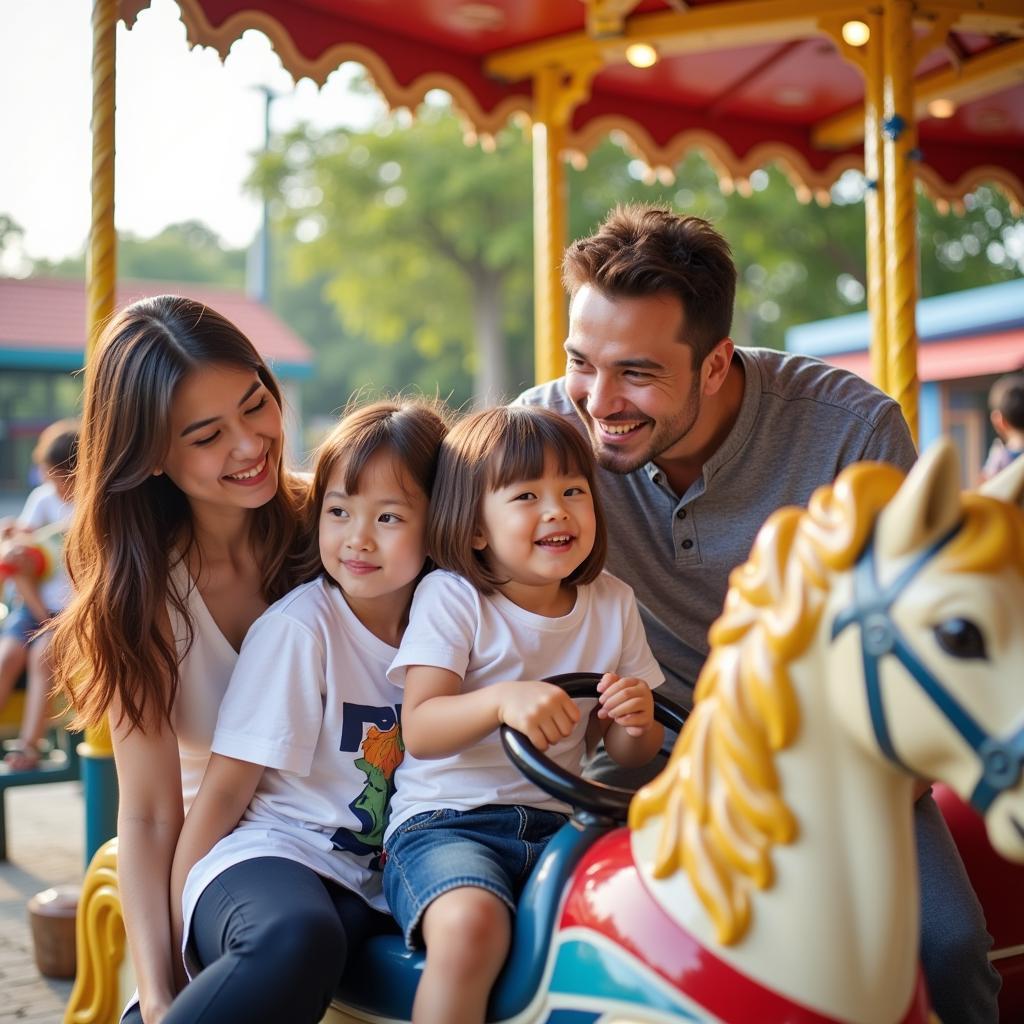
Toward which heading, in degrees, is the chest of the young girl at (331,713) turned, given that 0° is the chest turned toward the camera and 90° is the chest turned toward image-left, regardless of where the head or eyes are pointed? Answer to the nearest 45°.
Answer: approximately 315°

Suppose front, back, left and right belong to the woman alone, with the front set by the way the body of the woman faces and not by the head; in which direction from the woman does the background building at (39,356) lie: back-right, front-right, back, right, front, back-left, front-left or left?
back-left

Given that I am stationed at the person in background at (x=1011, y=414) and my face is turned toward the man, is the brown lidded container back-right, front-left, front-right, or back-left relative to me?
front-right

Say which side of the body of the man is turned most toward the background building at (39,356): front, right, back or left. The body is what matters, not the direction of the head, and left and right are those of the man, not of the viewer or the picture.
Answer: right

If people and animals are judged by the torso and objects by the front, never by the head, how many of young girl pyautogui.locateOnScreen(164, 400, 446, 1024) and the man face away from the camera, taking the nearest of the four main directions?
0

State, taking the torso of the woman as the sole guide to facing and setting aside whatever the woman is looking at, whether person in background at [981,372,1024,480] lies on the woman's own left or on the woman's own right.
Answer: on the woman's own left

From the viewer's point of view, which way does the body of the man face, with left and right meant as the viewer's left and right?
facing the viewer and to the left of the viewer

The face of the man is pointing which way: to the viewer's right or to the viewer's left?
to the viewer's left

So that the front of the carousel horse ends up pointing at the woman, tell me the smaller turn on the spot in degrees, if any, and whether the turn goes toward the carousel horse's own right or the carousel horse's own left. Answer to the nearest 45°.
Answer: approximately 180°

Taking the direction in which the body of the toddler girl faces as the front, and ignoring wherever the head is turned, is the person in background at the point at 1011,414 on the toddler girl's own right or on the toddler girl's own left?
on the toddler girl's own left

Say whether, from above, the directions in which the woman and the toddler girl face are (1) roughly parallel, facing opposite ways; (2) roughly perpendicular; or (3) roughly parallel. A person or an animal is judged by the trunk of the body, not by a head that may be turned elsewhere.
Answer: roughly parallel

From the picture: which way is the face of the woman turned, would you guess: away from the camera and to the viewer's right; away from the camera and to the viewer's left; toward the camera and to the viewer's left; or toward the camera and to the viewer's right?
toward the camera and to the viewer's right

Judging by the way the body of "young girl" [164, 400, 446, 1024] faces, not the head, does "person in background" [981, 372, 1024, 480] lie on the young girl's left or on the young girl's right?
on the young girl's left
